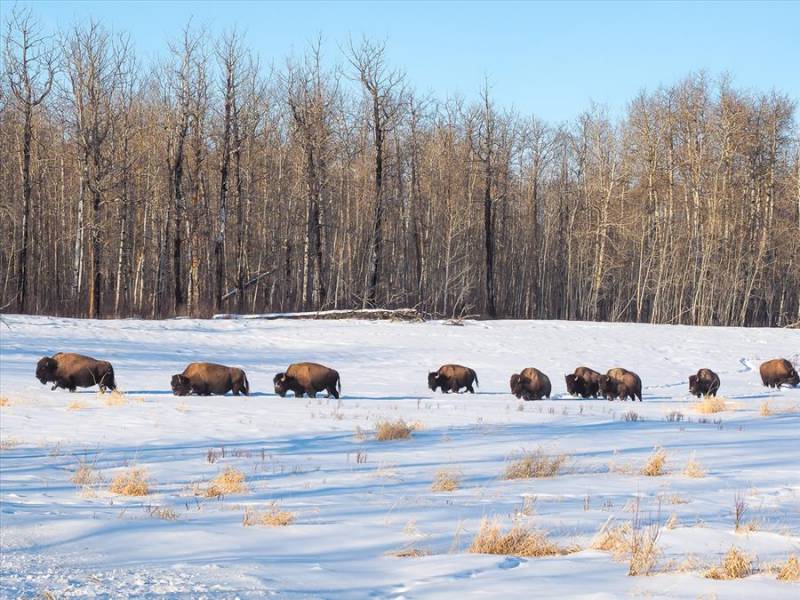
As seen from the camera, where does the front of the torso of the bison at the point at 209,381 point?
to the viewer's left

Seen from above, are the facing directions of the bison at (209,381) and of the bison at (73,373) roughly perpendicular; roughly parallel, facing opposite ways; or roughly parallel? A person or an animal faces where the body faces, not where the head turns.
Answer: roughly parallel

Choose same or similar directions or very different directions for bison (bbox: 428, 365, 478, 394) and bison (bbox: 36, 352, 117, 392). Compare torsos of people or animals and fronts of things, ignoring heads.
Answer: same or similar directions

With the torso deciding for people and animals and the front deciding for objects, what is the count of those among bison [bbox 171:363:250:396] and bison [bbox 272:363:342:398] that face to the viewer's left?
2

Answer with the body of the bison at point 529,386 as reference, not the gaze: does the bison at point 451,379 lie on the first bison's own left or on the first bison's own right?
on the first bison's own right

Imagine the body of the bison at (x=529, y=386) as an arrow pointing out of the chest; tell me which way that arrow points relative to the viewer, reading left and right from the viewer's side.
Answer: facing the viewer and to the left of the viewer

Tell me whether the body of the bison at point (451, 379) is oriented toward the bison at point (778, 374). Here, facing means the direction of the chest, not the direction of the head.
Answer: no

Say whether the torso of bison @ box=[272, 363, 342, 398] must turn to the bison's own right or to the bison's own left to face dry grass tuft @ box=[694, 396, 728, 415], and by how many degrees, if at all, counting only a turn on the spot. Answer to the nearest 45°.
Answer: approximately 180°

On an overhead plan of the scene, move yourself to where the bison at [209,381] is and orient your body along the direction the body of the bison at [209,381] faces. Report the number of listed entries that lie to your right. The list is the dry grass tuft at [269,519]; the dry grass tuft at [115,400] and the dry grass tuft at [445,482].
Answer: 0

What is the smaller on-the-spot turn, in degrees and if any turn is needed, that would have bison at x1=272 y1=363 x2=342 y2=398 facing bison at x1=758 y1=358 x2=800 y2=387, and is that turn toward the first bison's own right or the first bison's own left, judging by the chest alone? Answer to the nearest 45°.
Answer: approximately 180°

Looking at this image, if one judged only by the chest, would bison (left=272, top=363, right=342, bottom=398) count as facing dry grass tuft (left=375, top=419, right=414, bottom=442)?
no

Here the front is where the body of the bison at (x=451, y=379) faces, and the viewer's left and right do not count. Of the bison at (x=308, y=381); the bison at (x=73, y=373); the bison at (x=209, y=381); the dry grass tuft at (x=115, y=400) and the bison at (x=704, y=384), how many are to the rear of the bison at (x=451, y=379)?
1

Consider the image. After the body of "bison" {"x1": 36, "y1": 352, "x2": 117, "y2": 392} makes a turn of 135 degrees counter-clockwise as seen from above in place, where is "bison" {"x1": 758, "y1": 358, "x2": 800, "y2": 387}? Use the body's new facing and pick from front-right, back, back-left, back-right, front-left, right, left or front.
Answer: front-left

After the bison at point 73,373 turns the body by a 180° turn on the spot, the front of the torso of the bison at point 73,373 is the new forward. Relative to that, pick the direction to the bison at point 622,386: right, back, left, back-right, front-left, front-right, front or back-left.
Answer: front

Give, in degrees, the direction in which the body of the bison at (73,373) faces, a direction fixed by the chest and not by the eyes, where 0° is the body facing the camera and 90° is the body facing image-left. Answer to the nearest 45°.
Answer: approximately 90°

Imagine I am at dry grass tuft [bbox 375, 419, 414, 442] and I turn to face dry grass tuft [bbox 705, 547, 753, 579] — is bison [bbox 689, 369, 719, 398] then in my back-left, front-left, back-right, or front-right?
back-left

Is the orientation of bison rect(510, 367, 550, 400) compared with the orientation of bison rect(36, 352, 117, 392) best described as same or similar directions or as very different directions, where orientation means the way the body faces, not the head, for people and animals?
same or similar directions

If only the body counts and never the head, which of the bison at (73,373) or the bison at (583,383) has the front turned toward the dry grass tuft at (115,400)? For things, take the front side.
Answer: the bison at (583,383)

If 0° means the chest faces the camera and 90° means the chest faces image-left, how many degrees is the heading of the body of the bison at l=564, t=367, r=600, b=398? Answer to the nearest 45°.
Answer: approximately 45°

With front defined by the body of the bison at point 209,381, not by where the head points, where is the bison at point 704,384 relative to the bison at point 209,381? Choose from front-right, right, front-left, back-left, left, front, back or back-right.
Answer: back

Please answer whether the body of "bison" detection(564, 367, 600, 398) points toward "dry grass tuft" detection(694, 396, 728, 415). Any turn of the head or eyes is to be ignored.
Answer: no

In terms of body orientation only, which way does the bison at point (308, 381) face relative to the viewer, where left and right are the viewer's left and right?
facing to the left of the viewer
